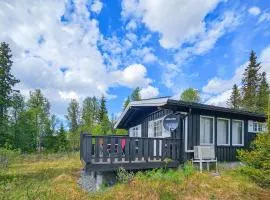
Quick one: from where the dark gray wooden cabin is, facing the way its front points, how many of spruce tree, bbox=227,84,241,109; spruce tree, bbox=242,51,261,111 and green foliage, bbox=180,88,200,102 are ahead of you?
0

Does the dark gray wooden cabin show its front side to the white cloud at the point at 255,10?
no

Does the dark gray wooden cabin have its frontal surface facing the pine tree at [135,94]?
no

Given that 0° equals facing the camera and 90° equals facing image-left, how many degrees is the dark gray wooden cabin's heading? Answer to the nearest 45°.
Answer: approximately 45°

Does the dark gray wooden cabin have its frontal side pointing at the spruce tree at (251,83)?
no

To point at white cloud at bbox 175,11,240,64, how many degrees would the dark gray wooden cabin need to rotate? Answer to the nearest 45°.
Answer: approximately 135° to its right

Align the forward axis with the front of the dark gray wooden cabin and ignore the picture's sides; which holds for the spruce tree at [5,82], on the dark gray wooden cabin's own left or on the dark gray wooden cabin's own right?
on the dark gray wooden cabin's own right

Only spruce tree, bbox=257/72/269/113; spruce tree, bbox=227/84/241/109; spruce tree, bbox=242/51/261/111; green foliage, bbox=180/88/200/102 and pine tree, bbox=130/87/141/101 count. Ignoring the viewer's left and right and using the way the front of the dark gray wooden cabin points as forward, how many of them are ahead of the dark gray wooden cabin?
0

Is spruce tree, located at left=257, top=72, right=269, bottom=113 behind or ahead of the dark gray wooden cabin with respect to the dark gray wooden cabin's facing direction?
behind

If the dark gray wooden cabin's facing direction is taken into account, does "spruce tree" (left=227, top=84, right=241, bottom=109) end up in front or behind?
behind

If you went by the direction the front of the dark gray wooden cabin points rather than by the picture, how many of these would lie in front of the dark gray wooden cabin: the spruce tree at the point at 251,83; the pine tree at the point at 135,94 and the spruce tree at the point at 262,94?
0
